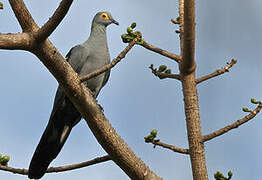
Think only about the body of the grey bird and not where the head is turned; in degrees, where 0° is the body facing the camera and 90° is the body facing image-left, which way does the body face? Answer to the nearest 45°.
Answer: approximately 270°
